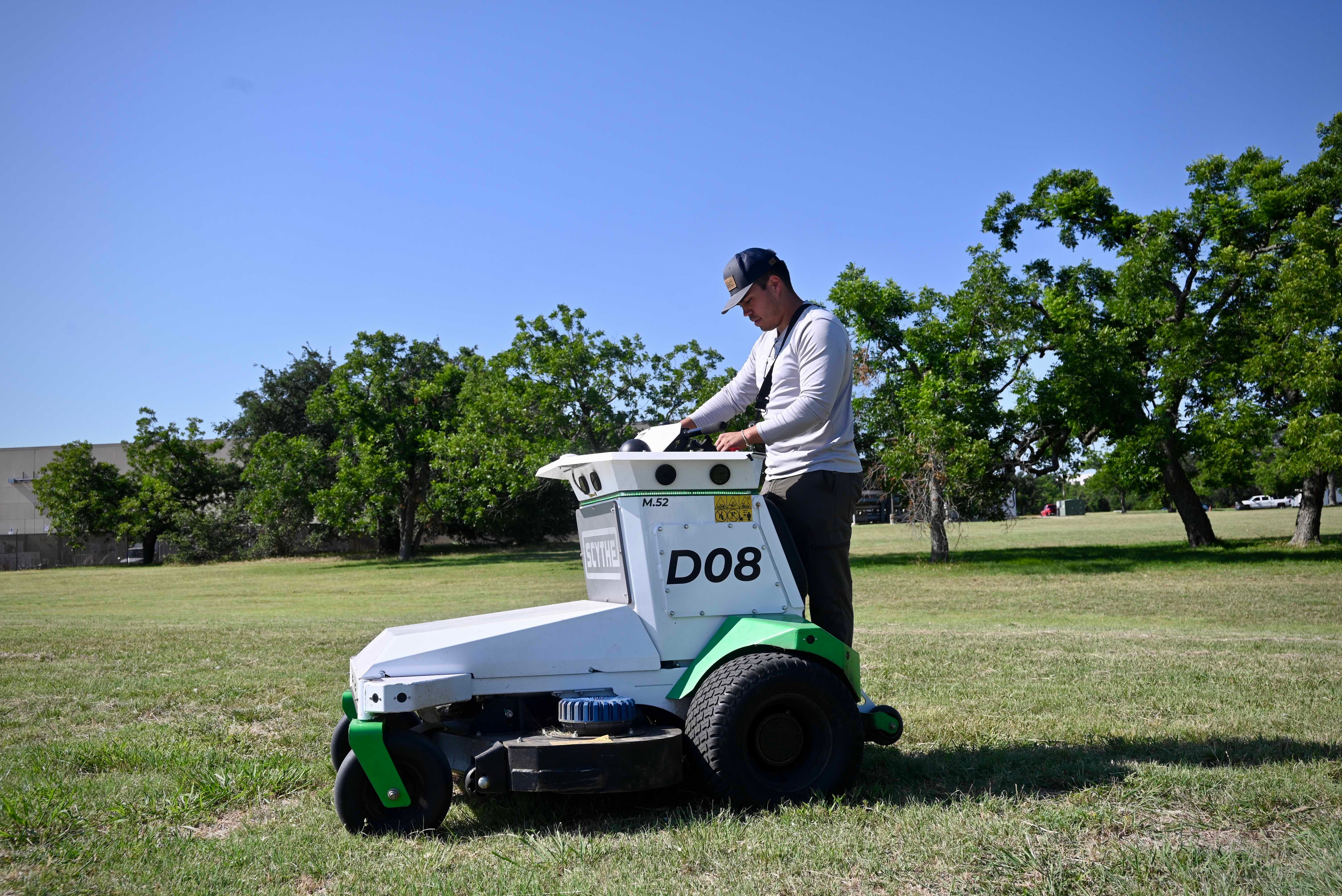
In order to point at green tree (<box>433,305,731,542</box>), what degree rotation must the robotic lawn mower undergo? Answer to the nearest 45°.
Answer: approximately 90° to its right

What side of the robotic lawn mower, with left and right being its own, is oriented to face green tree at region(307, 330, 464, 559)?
right

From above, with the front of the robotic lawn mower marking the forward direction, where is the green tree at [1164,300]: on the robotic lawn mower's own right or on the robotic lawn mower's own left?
on the robotic lawn mower's own right

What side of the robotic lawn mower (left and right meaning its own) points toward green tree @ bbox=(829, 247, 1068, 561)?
right

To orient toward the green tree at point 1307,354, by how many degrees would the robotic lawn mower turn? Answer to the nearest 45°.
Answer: approximately 135° to its right

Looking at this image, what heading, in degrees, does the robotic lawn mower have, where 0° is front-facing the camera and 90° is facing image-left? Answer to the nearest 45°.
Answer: approximately 90°

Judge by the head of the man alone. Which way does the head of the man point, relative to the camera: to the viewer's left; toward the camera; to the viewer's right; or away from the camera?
to the viewer's left

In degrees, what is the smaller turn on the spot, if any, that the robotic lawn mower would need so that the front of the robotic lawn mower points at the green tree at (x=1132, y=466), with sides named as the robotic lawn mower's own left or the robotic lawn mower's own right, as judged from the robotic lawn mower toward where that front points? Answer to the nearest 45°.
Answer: approximately 135° to the robotic lawn mower's own right
